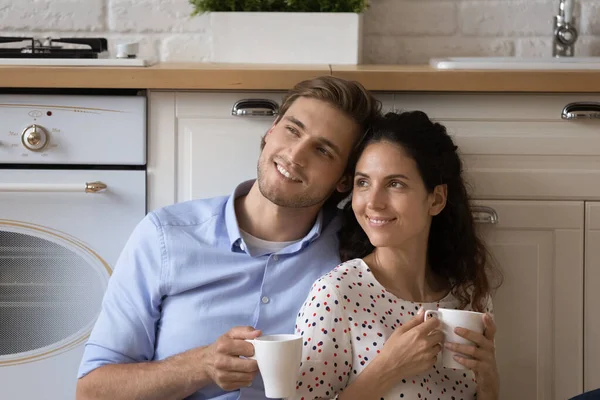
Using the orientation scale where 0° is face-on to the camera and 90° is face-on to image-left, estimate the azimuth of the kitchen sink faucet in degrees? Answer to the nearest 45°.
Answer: approximately 0°

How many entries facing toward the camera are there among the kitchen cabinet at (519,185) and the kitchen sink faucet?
2

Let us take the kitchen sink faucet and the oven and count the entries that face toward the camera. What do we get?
2

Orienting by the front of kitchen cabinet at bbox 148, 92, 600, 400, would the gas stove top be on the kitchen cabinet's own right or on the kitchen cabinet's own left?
on the kitchen cabinet's own right

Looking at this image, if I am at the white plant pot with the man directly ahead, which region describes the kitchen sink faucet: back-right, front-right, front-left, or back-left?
back-left

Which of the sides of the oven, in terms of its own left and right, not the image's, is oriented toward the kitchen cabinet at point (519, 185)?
left

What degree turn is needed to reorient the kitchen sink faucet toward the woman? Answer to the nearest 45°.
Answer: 0° — it already faces them

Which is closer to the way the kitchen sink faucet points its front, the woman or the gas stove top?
the woman
